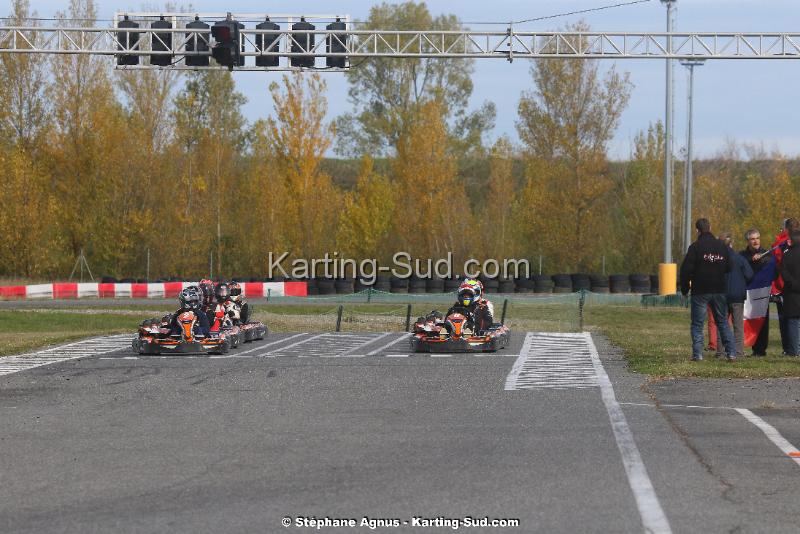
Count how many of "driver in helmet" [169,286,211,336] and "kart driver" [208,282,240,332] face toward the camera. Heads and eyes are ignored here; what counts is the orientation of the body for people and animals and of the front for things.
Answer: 2

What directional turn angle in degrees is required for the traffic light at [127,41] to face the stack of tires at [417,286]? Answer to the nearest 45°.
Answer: approximately 45° to its right

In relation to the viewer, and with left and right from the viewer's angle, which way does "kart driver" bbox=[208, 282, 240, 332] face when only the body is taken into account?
facing the viewer

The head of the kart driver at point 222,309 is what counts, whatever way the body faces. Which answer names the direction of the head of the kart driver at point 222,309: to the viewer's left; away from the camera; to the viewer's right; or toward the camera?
toward the camera

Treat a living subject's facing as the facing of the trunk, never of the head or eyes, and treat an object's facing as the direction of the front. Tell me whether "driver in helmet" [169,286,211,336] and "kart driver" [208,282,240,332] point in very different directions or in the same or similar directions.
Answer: same or similar directions

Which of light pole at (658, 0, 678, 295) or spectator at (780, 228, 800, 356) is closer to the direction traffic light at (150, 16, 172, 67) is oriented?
the light pole

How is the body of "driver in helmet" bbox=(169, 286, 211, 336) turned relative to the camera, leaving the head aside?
toward the camera

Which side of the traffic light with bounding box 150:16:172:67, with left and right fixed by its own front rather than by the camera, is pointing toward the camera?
back

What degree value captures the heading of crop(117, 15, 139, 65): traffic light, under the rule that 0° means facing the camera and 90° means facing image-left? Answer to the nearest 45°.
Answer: approximately 180°

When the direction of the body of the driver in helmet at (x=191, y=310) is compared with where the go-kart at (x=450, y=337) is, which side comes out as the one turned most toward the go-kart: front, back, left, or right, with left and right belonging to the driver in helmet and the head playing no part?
left

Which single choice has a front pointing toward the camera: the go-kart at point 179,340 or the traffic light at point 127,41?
the go-kart

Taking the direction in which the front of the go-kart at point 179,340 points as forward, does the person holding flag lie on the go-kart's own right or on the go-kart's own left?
on the go-kart's own left

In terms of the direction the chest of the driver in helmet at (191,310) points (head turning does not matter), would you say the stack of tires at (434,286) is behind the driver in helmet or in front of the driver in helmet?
behind

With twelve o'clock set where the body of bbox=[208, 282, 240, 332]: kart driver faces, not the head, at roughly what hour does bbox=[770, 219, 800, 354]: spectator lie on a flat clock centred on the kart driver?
The spectator is roughly at 10 o'clock from the kart driver.

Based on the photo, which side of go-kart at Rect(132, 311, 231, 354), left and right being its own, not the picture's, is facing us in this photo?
front
